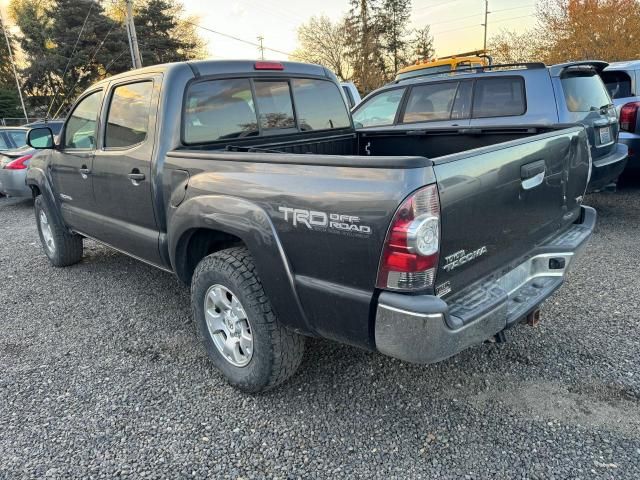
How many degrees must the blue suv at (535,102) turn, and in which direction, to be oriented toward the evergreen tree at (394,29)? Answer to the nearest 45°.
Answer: approximately 45° to its right

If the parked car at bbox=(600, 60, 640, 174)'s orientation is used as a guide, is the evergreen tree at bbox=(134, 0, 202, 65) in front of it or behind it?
in front

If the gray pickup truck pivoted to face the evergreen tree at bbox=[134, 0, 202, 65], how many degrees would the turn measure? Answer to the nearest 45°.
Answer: approximately 45° to its right

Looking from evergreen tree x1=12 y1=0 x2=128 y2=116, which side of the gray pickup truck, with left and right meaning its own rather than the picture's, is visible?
front

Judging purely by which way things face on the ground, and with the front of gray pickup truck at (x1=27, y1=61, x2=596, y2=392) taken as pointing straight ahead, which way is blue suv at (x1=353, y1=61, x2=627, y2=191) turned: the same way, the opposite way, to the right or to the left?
the same way

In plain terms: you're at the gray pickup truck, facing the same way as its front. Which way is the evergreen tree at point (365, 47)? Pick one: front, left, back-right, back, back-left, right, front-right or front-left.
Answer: front-right

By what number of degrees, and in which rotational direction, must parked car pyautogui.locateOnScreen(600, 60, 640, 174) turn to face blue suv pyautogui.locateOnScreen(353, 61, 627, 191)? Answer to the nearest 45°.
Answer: approximately 90° to its left

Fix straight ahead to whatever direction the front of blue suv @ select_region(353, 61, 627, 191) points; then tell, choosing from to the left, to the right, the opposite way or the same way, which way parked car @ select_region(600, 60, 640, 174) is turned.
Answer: the same way

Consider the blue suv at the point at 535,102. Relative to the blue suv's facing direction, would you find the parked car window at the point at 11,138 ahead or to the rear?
ahead

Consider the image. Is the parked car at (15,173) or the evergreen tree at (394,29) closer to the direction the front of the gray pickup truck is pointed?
the parked car

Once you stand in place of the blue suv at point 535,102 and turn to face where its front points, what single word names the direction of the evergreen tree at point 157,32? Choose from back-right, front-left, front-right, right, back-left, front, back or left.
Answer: front

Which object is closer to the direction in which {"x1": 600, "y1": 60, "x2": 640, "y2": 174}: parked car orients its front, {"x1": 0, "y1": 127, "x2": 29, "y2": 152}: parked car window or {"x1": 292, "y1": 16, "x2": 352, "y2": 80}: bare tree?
the bare tree

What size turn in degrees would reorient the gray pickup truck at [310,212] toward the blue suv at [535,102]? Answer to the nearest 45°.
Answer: approximately 90° to its right

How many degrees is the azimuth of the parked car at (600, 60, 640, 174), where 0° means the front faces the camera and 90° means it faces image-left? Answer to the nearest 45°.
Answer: approximately 135°

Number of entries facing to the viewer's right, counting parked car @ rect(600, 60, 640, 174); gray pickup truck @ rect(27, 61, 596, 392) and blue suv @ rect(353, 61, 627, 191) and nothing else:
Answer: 0

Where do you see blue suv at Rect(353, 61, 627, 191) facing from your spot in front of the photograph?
facing away from the viewer and to the left of the viewer

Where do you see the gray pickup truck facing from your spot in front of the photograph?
facing away from the viewer and to the left of the viewer

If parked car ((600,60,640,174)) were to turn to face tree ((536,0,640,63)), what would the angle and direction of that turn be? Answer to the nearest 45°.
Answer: approximately 45° to its right

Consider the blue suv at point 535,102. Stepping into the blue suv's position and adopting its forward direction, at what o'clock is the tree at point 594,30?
The tree is roughly at 2 o'clock from the blue suv.
